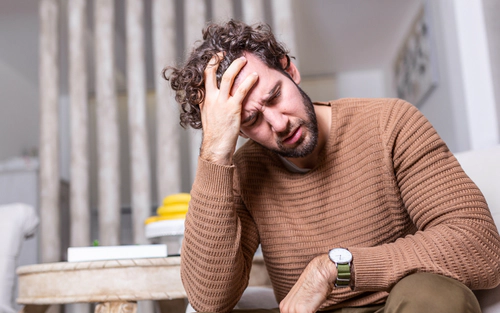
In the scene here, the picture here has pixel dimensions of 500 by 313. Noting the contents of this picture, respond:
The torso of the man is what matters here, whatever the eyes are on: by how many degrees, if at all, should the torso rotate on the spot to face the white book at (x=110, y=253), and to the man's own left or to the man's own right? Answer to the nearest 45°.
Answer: approximately 45° to the man's own right

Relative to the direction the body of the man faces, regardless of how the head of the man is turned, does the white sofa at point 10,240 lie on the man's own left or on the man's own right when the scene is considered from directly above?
on the man's own right

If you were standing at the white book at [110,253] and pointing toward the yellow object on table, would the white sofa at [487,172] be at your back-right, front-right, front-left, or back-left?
front-right

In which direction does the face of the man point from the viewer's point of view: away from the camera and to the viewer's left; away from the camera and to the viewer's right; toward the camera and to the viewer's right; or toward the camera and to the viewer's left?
toward the camera and to the viewer's left

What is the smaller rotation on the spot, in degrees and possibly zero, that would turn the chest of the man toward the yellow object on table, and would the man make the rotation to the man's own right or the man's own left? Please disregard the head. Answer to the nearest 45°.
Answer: approximately 90° to the man's own right

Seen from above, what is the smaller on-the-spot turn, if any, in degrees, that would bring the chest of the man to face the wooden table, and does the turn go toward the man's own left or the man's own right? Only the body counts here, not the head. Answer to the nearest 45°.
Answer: approximately 45° to the man's own right
